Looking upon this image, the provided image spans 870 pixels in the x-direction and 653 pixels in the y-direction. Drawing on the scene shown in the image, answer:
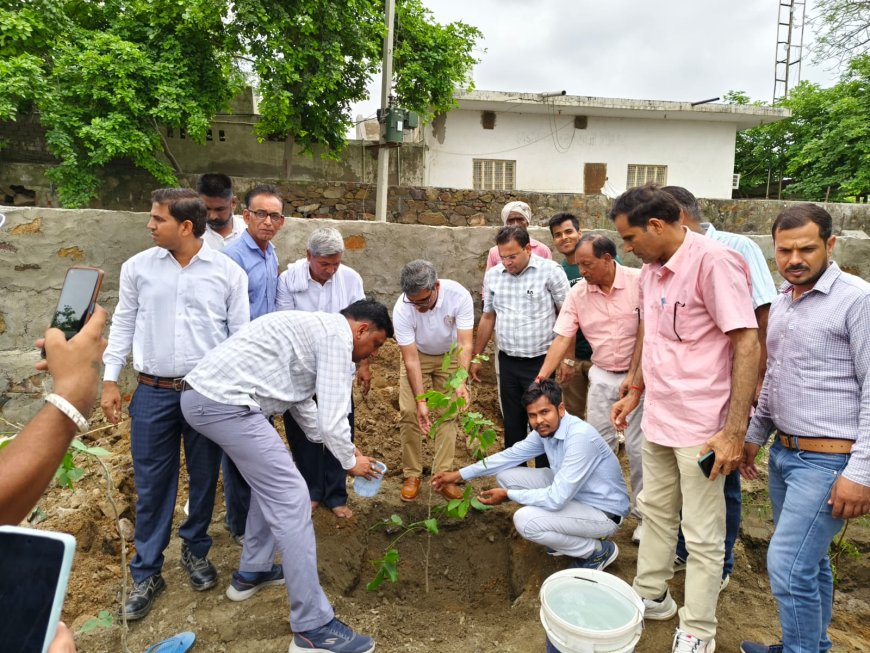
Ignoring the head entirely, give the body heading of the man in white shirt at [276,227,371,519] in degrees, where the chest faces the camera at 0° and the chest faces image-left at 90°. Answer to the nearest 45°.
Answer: approximately 0°

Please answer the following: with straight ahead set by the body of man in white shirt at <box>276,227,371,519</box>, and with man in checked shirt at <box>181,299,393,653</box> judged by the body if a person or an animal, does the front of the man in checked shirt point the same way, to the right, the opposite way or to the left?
to the left

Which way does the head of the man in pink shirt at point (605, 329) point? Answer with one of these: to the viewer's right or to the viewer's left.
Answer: to the viewer's left

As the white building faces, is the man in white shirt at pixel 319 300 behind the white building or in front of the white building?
in front

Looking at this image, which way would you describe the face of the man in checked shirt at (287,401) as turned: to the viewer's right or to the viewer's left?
to the viewer's right

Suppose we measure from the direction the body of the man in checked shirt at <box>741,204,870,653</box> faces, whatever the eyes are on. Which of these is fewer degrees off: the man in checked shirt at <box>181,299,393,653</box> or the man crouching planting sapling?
the man in checked shirt

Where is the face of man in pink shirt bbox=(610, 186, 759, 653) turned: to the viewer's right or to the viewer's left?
to the viewer's left

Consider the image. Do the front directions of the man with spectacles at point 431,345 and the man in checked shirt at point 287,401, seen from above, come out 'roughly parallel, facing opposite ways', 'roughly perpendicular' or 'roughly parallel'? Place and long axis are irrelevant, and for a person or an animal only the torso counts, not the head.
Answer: roughly perpendicular

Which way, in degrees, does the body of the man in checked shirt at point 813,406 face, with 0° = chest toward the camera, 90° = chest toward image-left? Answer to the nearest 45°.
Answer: approximately 45°

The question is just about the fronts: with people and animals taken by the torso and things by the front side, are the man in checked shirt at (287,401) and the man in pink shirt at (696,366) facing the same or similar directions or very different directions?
very different directions

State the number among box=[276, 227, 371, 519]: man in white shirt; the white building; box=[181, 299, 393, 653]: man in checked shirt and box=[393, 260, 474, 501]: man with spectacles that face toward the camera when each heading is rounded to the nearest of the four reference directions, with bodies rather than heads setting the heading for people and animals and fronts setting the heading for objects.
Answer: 3
